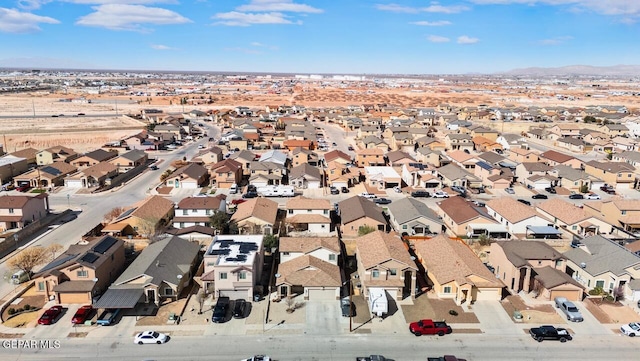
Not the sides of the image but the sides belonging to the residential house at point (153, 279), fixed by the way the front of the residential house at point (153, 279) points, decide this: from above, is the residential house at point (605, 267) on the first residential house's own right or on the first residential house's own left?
on the first residential house's own left

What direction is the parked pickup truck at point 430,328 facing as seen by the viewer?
to the viewer's left

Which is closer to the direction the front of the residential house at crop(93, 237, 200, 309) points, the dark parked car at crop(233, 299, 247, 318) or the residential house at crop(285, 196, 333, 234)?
the dark parked car

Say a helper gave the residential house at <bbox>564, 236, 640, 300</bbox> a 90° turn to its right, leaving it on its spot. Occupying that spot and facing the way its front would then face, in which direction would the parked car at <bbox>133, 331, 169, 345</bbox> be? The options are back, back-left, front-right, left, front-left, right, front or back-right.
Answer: front

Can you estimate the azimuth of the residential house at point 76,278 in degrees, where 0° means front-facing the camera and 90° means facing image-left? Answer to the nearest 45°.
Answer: approximately 45°

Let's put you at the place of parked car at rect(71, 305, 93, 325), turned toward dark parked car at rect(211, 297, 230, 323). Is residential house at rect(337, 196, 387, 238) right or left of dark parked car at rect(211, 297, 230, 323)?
left

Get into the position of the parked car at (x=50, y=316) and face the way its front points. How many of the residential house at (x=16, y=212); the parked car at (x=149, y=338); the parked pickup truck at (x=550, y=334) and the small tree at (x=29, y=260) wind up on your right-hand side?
2

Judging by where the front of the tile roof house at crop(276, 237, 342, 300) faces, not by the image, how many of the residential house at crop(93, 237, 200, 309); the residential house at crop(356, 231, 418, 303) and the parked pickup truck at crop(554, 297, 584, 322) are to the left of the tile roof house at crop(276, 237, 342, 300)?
2
